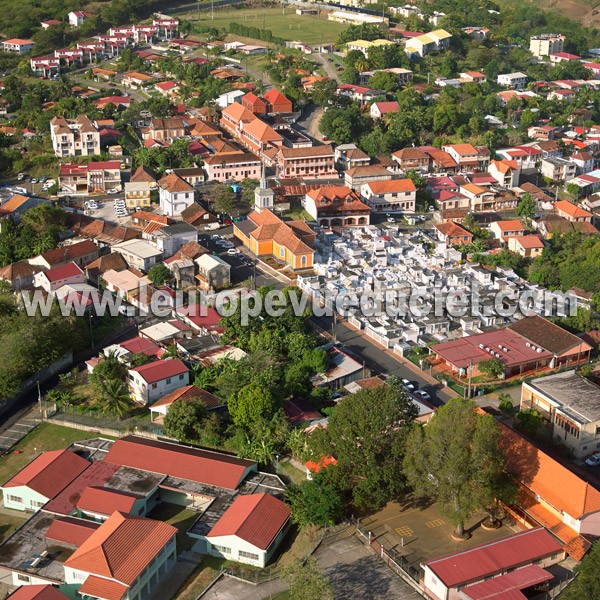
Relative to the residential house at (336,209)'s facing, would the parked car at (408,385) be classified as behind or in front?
in front

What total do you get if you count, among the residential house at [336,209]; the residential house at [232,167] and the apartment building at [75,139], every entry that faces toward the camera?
3

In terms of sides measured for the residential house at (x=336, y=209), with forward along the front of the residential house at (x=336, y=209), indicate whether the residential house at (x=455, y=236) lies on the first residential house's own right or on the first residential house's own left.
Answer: on the first residential house's own left

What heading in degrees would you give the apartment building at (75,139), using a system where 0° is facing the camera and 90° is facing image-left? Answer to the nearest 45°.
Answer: approximately 0°

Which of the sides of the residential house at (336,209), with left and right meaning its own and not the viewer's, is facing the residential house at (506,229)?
left

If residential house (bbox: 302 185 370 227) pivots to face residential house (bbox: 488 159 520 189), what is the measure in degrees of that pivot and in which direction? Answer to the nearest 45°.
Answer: approximately 135° to its left

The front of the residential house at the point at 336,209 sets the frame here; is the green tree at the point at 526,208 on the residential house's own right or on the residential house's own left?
on the residential house's own left

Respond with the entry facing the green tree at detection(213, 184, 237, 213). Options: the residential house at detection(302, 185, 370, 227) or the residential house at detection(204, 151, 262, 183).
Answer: the residential house at detection(204, 151, 262, 183)

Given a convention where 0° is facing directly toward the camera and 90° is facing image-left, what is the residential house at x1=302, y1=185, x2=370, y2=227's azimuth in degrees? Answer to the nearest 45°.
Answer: approximately 0°

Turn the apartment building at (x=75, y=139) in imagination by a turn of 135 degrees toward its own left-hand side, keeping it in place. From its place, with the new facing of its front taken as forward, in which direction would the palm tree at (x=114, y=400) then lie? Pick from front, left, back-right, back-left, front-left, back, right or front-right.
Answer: back-right

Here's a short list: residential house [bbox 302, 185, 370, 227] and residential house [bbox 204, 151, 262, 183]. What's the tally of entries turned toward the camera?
2

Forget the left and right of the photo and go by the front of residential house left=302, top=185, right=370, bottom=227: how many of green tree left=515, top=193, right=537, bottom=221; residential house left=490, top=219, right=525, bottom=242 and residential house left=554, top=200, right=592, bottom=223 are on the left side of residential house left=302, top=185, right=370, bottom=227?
3

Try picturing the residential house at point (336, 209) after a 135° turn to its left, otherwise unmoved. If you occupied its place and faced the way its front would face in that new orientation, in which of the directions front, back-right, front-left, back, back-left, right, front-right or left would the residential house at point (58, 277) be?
back

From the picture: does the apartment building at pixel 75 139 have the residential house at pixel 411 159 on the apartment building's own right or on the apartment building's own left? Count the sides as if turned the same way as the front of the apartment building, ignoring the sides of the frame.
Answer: on the apartment building's own left
